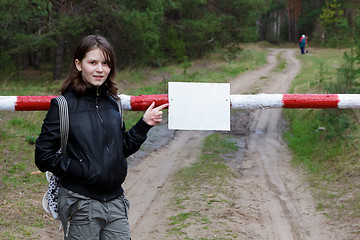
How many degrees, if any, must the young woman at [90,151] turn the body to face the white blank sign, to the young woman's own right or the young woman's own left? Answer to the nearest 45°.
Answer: approximately 90° to the young woman's own left

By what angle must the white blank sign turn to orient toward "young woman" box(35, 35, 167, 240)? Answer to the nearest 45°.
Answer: approximately 45° to its right

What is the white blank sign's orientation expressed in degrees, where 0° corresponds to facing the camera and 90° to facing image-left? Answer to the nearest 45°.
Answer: approximately 0°
